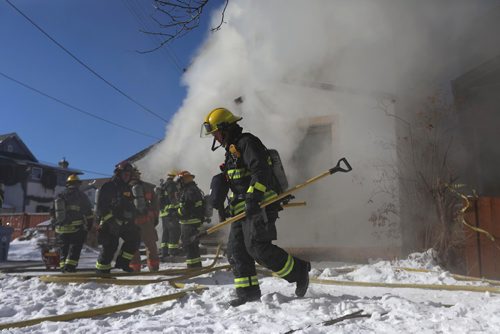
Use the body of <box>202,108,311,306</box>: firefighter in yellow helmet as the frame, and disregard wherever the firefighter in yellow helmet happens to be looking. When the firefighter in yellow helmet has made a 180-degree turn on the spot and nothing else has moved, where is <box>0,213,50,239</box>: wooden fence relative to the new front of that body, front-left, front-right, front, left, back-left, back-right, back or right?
back-left

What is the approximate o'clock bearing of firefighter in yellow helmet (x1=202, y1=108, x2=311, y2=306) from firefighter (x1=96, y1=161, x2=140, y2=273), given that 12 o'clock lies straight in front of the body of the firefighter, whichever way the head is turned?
The firefighter in yellow helmet is roughly at 1 o'clock from the firefighter.

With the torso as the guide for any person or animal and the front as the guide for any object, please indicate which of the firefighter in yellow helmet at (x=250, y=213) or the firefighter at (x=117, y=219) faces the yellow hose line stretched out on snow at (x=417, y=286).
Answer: the firefighter

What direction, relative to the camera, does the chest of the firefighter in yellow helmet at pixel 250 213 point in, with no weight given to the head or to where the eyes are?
to the viewer's left

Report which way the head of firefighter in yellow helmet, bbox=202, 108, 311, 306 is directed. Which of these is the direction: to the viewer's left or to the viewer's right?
to the viewer's left

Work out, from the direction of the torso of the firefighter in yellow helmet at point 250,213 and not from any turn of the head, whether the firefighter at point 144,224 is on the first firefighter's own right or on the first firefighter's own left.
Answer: on the first firefighter's own right
